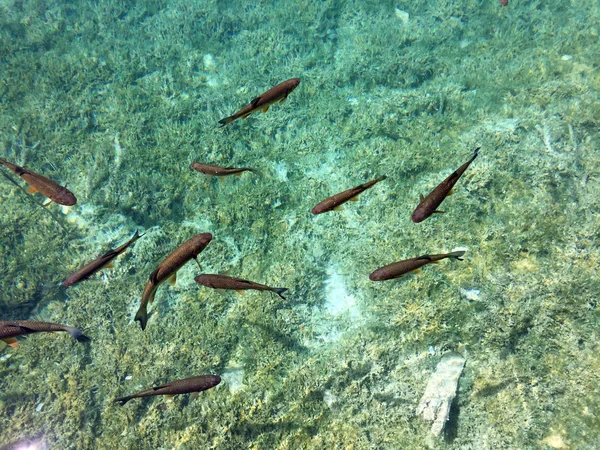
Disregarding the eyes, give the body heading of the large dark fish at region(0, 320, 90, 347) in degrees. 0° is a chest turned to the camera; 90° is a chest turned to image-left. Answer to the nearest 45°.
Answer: approximately 90°

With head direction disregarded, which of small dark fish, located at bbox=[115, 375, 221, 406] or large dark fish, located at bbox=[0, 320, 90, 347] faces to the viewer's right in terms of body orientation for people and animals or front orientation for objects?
small dark fish, located at bbox=[115, 375, 221, 406]

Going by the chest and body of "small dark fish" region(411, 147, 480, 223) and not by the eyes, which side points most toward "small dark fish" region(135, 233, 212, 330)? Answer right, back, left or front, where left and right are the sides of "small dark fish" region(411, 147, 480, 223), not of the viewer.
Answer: front

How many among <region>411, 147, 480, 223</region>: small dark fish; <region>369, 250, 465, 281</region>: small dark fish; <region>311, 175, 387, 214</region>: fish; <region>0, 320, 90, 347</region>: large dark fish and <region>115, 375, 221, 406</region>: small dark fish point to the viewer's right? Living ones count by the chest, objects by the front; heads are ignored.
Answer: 1

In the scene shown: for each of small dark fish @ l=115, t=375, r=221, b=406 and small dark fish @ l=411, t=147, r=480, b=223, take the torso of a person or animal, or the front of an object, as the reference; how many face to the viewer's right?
1

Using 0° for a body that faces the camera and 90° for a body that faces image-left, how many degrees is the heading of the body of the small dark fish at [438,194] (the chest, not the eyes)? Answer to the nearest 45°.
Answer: approximately 45°

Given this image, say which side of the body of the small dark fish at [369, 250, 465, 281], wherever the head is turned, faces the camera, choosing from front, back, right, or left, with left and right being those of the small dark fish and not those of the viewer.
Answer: left

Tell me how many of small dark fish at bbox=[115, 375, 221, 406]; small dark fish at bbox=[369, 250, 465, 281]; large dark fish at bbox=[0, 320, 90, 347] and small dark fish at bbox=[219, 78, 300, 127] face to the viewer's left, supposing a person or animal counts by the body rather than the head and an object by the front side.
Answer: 2

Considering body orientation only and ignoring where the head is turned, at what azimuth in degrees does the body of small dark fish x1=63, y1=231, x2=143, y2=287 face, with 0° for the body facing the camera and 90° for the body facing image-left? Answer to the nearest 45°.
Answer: approximately 45°

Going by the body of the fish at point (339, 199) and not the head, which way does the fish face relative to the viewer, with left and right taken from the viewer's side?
facing the viewer and to the left of the viewer

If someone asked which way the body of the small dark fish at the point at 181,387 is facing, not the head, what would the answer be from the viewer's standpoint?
to the viewer's right

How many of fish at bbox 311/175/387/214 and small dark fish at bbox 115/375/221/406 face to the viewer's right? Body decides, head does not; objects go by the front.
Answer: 1

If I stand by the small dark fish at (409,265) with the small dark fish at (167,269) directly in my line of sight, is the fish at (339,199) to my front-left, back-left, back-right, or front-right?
front-right

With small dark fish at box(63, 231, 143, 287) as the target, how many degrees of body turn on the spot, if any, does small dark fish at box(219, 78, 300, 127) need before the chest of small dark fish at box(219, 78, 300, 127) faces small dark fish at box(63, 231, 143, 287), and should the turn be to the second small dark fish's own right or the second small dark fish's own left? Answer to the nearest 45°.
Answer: approximately 180°

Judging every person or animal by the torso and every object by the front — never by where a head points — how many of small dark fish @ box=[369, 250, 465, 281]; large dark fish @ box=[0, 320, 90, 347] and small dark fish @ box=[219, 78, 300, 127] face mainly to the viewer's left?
2
